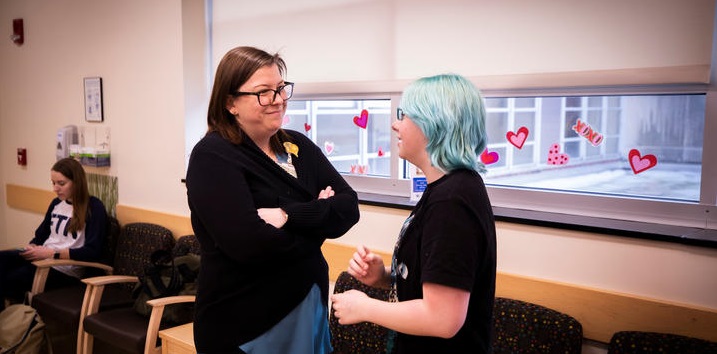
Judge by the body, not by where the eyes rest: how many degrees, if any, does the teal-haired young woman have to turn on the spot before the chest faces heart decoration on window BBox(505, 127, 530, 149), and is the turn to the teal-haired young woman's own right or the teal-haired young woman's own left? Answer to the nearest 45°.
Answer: approximately 90° to the teal-haired young woman's own right

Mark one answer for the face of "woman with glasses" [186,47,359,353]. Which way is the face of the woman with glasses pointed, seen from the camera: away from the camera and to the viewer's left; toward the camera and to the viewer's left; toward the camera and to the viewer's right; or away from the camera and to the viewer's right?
toward the camera and to the viewer's right

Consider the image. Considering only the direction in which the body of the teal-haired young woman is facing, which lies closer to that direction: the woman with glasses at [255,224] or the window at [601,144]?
the woman with glasses

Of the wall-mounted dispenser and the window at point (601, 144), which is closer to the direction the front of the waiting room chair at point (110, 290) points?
the window

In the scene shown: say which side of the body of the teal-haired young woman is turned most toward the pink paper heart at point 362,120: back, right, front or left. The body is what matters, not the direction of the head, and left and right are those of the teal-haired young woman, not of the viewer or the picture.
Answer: right

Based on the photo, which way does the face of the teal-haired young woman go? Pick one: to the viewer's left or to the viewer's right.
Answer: to the viewer's left

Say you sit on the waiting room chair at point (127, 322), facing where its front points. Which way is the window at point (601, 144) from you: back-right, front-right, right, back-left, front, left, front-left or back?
left

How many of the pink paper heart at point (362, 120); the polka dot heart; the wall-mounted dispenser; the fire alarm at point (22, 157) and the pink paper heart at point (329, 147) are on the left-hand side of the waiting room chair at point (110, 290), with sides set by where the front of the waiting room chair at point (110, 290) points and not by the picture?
3

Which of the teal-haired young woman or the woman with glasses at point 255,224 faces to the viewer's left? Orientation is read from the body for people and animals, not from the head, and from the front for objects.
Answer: the teal-haired young woman

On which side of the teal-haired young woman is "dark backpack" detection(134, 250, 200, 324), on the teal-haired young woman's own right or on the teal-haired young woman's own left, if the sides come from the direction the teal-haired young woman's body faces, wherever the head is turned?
on the teal-haired young woman's own right

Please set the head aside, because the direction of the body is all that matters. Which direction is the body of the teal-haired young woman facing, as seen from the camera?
to the viewer's left

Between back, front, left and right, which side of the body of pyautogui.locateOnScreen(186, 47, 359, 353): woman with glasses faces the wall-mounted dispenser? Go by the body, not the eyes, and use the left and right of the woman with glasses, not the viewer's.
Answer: back

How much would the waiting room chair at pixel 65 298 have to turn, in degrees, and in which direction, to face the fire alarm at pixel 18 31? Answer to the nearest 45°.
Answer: approximately 135° to its right

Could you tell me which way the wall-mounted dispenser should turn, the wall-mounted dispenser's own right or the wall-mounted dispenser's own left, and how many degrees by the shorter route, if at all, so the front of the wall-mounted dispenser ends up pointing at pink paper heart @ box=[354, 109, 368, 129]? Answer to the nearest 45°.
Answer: approximately 90° to the wall-mounted dispenser's own left

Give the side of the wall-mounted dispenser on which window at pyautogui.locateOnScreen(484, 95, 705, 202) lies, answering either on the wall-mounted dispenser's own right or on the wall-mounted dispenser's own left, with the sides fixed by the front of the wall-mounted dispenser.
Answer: on the wall-mounted dispenser's own left

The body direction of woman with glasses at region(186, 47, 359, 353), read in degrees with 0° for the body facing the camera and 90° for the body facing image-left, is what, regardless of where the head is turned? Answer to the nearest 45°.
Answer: approximately 315°

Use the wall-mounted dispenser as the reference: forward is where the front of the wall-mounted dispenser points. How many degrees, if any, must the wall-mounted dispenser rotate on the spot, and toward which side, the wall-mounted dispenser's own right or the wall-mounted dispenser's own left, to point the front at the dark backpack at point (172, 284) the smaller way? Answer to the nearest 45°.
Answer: approximately 45° to the wall-mounted dispenser's own left
